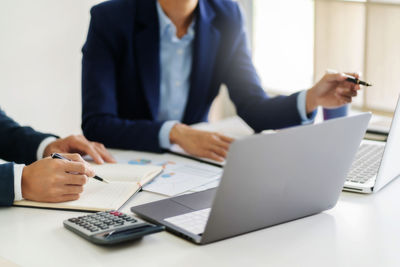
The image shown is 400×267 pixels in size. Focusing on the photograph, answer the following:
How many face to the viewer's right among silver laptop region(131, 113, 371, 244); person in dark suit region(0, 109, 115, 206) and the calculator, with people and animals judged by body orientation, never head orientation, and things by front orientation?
1

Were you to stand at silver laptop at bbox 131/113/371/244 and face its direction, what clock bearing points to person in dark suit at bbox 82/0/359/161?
The person in dark suit is roughly at 1 o'clock from the silver laptop.

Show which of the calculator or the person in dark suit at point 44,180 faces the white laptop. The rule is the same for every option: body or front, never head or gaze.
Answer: the person in dark suit

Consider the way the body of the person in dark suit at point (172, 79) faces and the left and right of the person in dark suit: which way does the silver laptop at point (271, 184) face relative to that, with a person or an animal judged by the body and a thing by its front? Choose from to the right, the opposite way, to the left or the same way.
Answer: the opposite way

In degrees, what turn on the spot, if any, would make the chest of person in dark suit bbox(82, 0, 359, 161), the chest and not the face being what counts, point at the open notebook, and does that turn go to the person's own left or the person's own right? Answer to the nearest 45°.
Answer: approximately 45° to the person's own right

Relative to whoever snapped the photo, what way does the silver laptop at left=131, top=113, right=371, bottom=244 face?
facing away from the viewer and to the left of the viewer

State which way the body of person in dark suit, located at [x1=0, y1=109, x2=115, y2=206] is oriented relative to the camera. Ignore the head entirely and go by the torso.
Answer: to the viewer's right

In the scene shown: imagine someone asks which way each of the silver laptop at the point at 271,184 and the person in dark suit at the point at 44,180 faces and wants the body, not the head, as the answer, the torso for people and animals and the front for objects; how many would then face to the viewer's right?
1

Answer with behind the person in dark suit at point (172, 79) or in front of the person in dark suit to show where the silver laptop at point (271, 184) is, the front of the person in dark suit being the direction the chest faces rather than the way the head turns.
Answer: in front
